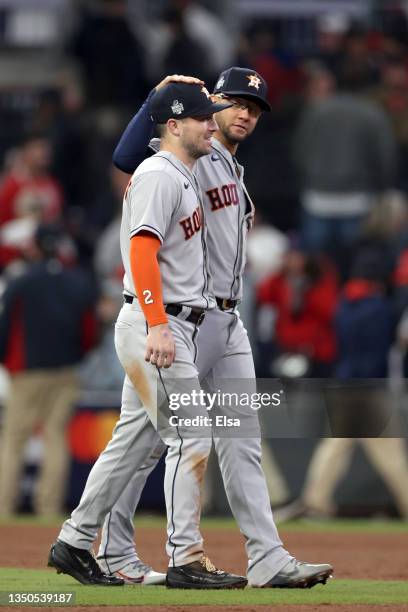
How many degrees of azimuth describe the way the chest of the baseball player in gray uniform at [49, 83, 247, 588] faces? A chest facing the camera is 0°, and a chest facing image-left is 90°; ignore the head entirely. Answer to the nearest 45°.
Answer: approximately 270°

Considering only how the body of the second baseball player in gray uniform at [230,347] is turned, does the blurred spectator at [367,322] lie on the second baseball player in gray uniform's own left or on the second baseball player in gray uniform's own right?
on the second baseball player in gray uniform's own left

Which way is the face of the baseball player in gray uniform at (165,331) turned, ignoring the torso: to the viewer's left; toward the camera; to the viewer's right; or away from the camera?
to the viewer's right

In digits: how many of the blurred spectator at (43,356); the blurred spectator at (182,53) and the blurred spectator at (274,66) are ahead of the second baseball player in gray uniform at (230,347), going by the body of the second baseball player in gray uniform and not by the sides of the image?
0

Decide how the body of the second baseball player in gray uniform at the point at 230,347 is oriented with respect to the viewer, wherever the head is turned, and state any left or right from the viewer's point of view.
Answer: facing the viewer and to the right of the viewer

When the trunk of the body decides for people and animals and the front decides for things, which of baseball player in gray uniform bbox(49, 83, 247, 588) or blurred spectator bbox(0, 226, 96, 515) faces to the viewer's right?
the baseball player in gray uniform

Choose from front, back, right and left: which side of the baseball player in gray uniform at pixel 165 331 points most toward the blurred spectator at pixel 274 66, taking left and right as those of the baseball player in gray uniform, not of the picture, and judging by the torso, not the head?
left

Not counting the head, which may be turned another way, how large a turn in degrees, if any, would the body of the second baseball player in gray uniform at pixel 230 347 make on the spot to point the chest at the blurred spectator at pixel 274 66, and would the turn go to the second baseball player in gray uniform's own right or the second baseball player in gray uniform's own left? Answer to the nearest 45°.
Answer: approximately 135° to the second baseball player in gray uniform's own left

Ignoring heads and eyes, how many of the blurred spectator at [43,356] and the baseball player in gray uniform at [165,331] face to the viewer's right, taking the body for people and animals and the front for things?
1
